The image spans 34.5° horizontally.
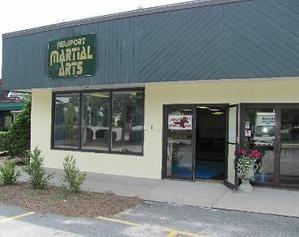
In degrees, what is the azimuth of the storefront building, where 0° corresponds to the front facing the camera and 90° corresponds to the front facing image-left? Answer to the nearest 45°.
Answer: approximately 45°

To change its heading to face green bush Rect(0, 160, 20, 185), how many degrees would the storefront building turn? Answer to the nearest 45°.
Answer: approximately 45° to its right

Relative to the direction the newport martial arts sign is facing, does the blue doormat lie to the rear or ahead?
to the rear

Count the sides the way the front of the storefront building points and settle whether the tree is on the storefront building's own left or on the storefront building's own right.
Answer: on the storefront building's own right

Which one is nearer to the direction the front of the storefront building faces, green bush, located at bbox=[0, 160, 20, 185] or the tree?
the green bush

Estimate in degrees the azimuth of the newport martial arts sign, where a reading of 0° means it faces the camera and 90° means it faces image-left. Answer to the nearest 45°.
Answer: approximately 45°
